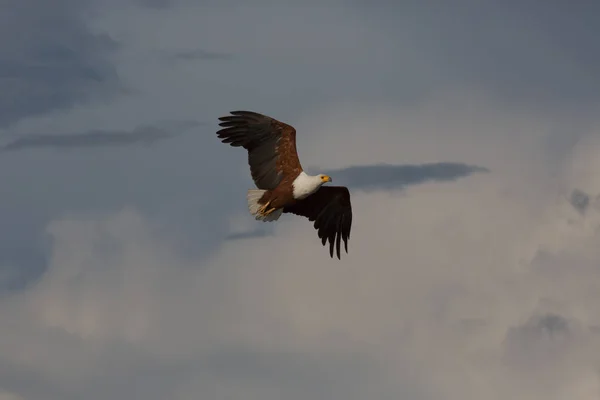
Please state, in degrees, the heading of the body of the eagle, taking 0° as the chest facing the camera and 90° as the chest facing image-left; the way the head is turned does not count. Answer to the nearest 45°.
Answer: approximately 270°
